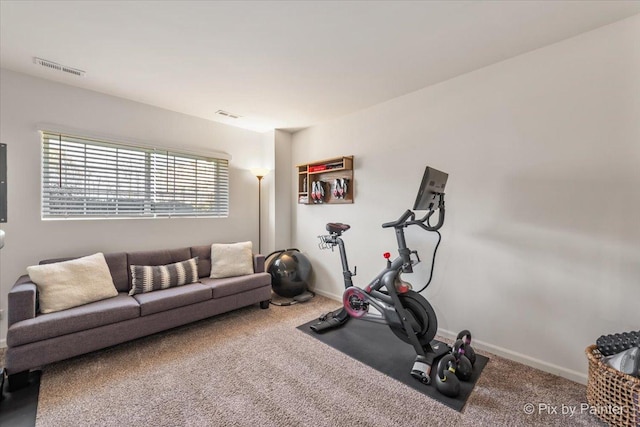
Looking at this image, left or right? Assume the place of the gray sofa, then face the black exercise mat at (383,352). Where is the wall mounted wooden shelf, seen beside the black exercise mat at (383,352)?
left

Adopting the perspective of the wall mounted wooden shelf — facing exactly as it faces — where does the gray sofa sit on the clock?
The gray sofa is roughly at 12 o'clock from the wall mounted wooden shelf.

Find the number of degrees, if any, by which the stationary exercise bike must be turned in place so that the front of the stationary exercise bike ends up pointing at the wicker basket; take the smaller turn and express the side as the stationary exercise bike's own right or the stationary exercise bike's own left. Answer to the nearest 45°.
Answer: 0° — it already faces it

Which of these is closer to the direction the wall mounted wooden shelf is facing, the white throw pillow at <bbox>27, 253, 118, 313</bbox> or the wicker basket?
the white throw pillow

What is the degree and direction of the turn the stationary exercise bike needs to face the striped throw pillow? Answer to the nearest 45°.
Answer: approximately 135° to its right

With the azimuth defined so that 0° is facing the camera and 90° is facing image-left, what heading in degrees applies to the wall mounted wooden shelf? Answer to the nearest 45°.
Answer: approximately 45°

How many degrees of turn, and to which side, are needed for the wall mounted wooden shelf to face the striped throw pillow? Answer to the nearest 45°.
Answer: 0° — it already faces it

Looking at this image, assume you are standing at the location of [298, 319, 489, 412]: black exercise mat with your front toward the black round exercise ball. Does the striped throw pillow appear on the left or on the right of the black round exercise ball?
left

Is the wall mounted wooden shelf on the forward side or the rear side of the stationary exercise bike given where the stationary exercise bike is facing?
on the rear side

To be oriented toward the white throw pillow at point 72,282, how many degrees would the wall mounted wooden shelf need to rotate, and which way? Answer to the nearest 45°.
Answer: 0° — it already faces it

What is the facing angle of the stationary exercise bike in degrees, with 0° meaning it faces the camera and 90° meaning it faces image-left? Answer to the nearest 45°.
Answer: approximately 315°

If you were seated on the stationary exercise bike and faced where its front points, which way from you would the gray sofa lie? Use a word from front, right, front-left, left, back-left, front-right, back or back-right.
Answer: back-right
